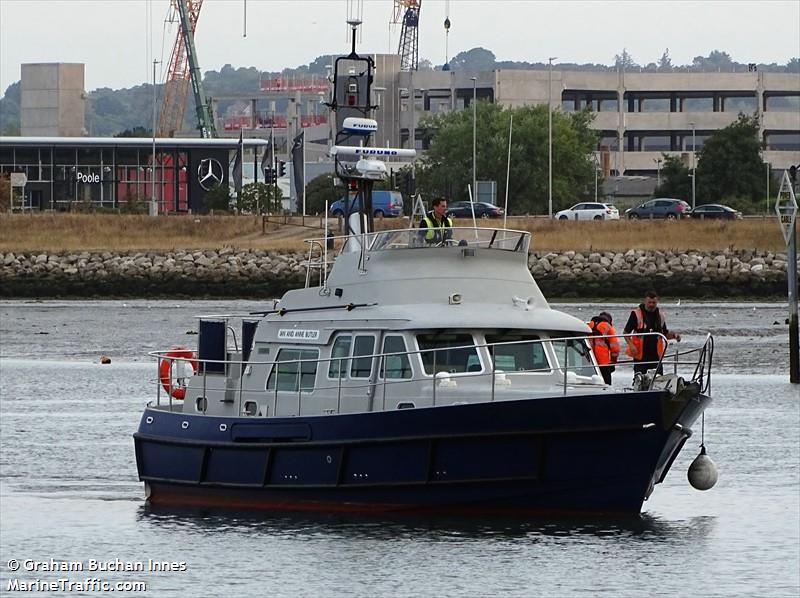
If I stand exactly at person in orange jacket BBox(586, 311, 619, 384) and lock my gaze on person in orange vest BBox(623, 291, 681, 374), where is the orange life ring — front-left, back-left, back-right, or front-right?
back-left

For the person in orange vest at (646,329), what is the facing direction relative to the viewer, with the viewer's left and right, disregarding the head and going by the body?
facing the viewer

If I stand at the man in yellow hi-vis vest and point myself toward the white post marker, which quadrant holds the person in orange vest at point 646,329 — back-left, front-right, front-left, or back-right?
front-right

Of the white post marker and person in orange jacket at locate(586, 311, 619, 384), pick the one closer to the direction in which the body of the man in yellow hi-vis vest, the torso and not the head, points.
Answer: the person in orange jacket

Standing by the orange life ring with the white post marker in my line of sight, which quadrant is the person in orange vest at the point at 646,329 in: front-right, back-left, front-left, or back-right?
front-right

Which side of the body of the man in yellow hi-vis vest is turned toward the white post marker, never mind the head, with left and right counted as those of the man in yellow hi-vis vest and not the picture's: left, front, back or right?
left

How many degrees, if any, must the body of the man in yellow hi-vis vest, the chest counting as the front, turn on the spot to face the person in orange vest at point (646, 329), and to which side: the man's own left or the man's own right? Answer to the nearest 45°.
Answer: approximately 90° to the man's own left

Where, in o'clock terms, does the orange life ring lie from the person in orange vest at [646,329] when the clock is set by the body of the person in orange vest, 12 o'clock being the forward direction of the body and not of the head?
The orange life ring is roughly at 3 o'clock from the person in orange vest.

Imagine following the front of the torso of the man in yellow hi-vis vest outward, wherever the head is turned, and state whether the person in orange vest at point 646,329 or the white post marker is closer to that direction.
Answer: the person in orange vest

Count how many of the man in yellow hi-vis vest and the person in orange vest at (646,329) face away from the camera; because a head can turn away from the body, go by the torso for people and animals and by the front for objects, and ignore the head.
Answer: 0

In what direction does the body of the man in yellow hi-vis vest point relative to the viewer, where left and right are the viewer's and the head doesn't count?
facing the viewer and to the right of the viewer
